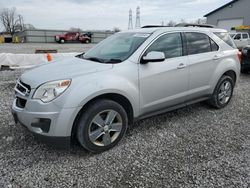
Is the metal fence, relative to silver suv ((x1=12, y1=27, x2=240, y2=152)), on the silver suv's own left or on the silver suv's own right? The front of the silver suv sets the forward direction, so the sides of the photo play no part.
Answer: on the silver suv's own right

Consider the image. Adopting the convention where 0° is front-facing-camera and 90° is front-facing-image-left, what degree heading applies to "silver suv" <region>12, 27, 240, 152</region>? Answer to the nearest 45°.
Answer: approximately 45°

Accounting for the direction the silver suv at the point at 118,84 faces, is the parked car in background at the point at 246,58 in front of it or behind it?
behind

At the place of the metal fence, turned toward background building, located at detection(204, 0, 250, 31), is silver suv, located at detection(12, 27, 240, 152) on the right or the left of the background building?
right
